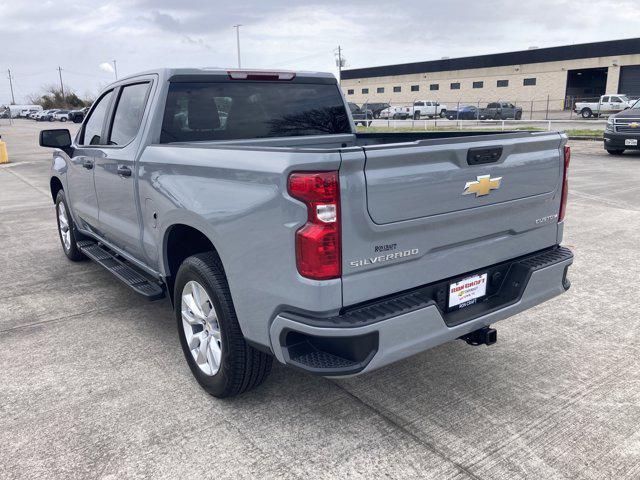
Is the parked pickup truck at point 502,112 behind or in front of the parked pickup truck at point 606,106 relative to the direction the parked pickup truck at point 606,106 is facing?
behind

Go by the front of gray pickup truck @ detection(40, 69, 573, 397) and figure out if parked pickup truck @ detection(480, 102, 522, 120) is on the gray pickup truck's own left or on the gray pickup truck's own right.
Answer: on the gray pickup truck's own right

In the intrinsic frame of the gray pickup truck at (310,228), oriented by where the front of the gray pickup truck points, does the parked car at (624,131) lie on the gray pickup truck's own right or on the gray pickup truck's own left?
on the gray pickup truck's own right

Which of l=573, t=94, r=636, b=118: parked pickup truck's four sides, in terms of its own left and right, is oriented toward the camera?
right

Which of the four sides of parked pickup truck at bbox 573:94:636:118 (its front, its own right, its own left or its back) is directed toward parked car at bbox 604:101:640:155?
right

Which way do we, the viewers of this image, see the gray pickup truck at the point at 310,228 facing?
facing away from the viewer and to the left of the viewer

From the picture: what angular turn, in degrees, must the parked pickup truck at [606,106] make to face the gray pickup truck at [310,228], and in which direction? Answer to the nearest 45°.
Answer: approximately 90° to its right

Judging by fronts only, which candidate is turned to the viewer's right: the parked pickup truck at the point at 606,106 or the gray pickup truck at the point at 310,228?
the parked pickup truck

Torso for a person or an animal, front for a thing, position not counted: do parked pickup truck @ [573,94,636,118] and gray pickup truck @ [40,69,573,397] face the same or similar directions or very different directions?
very different directions
